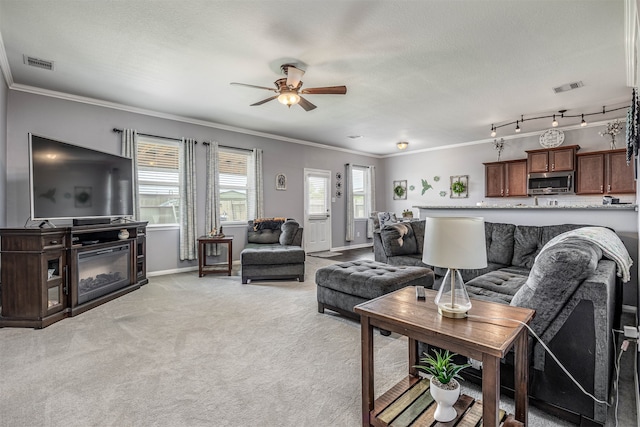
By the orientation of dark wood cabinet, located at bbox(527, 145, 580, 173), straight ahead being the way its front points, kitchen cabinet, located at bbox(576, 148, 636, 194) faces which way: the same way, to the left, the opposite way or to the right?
the same way

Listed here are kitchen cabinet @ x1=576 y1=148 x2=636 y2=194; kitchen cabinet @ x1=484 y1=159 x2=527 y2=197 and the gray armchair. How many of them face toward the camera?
3

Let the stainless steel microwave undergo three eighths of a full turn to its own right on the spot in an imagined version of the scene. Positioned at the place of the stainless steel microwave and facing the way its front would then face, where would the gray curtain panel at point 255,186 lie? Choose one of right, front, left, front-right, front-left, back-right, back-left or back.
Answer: left

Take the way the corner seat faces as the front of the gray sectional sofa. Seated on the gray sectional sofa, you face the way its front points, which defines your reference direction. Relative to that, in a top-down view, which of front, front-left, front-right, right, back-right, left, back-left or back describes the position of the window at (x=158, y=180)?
front-right

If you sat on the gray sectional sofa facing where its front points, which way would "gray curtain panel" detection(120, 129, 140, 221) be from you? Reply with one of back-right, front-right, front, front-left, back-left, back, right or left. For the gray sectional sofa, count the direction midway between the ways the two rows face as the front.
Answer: front-right

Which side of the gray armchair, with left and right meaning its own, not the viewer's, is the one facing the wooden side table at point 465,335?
front

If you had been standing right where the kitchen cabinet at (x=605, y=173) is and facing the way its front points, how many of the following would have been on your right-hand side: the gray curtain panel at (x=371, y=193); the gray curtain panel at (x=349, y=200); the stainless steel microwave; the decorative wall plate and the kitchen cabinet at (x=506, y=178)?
5

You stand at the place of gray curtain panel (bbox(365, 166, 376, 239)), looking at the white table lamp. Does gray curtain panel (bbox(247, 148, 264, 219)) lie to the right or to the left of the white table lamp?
right

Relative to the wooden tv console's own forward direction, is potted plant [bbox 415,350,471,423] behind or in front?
in front

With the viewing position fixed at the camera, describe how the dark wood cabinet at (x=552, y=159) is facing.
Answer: facing the viewer

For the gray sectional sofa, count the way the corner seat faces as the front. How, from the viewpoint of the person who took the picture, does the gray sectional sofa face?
facing the viewer and to the left of the viewer

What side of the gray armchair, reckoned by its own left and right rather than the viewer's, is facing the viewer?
front

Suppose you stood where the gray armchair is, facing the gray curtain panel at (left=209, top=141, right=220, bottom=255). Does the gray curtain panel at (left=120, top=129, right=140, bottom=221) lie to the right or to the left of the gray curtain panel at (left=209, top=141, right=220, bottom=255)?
left

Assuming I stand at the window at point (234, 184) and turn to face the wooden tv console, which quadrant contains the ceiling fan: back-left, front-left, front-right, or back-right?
front-left

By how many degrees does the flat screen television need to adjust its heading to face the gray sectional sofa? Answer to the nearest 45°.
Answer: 0° — it already faces it

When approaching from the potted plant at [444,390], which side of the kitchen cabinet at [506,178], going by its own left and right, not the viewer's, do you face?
front

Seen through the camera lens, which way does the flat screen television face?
facing the viewer and to the right of the viewer
